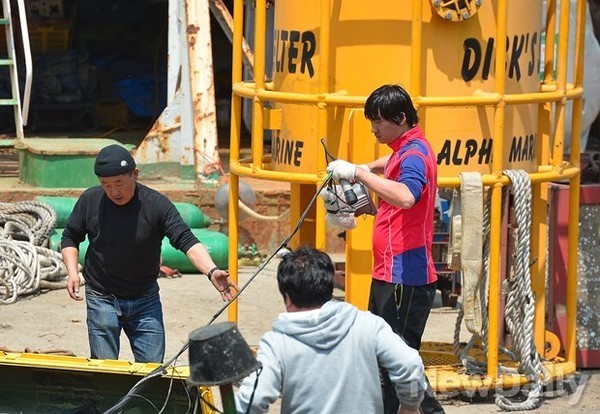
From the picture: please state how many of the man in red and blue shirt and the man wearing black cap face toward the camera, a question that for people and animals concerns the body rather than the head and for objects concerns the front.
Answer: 1

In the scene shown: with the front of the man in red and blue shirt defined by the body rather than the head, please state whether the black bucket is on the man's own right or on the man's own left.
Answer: on the man's own left

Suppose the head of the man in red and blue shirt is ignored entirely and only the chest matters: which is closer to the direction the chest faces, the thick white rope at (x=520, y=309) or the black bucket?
the black bucket

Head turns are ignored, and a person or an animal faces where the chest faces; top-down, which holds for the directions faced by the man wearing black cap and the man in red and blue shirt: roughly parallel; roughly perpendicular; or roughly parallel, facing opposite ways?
roughly perpendicular

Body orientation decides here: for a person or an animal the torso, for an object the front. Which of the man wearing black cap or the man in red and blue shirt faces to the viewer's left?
the man in red and blue shirt

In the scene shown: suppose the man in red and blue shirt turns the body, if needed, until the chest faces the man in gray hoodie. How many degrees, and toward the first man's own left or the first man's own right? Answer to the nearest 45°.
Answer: approximately 90° to the first man's own left

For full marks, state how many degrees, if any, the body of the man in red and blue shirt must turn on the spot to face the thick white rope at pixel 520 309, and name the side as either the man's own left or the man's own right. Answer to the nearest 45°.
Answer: approximately 135° to the man's own right

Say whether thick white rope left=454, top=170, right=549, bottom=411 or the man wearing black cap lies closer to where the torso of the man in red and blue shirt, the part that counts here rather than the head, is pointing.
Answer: the man wearing black cap

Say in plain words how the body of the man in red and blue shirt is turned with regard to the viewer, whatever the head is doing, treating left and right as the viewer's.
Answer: facing to the left of the viewer

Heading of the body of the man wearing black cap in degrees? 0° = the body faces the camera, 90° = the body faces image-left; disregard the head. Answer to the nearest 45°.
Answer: approximately 0°

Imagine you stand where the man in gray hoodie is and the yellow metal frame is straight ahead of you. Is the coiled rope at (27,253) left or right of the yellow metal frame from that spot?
left
